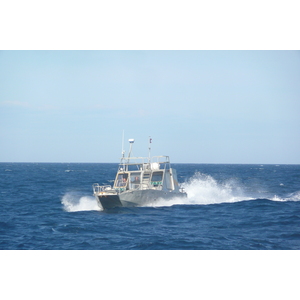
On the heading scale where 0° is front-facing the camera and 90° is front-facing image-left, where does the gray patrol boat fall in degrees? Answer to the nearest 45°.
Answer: approximately 45°
